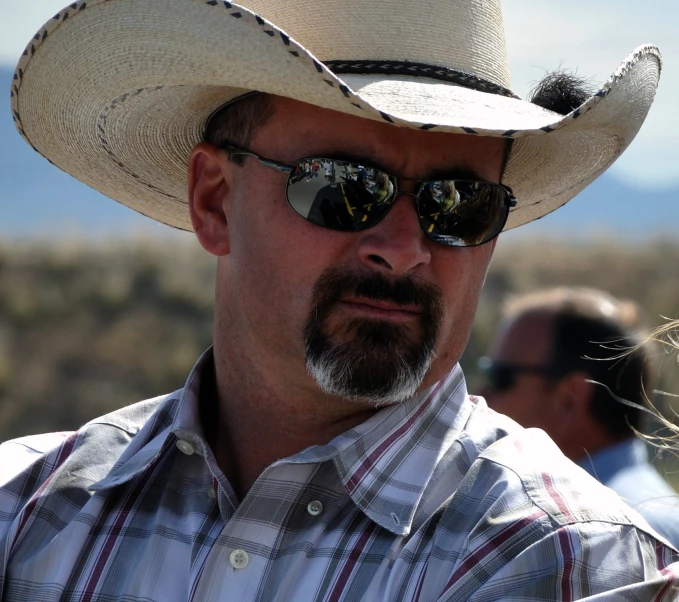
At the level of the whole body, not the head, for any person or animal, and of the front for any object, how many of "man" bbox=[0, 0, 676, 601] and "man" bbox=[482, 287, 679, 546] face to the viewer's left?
1

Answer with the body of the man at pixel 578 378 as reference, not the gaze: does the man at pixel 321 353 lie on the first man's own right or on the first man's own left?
on the first man's own left

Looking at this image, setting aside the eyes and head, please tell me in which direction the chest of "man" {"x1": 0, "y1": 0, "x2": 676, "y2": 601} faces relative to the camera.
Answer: toward the camera

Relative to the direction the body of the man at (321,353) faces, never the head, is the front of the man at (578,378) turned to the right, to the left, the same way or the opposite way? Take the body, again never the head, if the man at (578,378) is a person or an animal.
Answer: to the right

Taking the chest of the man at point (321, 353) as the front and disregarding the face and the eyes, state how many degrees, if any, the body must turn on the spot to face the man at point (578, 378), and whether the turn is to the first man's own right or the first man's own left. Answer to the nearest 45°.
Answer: approximately 135° to the first man's own left

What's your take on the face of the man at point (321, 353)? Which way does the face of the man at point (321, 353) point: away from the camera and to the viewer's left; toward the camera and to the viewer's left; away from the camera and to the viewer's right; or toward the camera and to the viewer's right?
toward the camera and to the viewer's right

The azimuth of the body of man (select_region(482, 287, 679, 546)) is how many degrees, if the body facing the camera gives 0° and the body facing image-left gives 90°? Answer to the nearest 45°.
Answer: approximately 90°

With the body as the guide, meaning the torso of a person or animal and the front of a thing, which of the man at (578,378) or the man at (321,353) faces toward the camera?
the man at (321,353)
